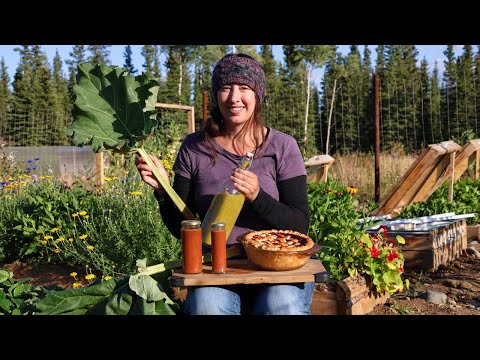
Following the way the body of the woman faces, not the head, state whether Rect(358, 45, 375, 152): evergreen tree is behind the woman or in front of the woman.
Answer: behind

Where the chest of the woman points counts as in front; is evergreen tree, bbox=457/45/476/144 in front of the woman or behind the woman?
behind

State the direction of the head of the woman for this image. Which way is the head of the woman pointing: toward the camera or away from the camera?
toward the camera

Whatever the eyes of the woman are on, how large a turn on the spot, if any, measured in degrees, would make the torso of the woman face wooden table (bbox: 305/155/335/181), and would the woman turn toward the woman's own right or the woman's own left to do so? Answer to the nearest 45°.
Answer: approximately 180°

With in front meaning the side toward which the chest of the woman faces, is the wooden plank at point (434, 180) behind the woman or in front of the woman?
behind

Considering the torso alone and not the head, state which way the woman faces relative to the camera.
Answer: toward the camera

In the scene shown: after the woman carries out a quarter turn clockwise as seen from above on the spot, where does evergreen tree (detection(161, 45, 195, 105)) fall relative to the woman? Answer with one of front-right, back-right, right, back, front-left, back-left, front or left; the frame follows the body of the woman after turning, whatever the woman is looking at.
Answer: right

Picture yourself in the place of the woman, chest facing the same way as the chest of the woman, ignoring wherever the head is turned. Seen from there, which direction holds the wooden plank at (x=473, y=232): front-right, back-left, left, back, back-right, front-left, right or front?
back-left
